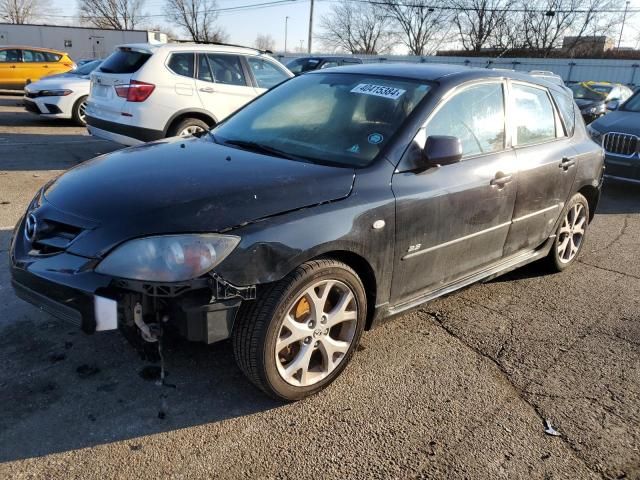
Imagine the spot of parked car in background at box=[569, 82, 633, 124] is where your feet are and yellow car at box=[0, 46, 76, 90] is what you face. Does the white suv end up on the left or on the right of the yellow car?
left

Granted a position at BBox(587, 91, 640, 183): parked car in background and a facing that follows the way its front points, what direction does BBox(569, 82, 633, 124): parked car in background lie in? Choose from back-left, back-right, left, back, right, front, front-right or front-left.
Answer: back-right

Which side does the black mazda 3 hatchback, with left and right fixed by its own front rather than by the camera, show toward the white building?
right

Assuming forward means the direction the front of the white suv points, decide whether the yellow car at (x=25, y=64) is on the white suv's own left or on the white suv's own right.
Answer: on the white suv's own left

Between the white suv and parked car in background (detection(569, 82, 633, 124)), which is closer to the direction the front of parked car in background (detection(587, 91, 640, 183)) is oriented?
the white suv

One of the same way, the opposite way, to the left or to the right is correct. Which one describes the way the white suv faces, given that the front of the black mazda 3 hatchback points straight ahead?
the opposite way

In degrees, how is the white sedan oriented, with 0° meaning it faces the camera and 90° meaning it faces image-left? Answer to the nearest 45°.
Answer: approximately 45°

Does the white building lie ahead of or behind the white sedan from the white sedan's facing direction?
behind

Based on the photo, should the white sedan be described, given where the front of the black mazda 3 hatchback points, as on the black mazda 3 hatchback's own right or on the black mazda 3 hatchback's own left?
on the black mazda 3 hatchback's own right

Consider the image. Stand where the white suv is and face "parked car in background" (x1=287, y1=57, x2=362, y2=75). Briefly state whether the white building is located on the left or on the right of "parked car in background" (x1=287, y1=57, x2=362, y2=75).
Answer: left
